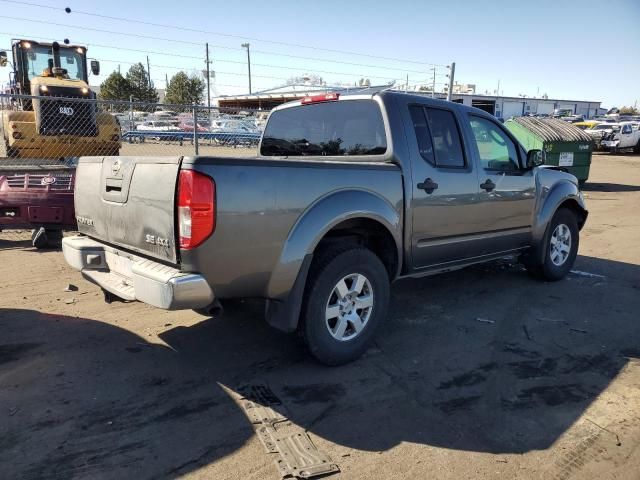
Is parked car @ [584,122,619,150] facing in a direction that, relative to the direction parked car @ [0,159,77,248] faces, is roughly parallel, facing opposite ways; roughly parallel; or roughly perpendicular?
roughly perpendicular

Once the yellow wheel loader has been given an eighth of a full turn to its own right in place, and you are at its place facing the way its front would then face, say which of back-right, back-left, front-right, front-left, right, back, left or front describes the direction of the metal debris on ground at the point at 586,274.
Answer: right

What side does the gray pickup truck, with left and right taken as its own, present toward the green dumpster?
front

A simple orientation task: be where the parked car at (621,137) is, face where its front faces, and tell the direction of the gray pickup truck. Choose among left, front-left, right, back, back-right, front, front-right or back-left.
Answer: front-left

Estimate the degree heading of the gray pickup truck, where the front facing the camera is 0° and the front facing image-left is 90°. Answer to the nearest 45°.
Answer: approximately 225°

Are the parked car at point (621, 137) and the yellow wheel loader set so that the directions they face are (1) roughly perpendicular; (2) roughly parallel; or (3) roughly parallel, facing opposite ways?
roughly perpendicular
